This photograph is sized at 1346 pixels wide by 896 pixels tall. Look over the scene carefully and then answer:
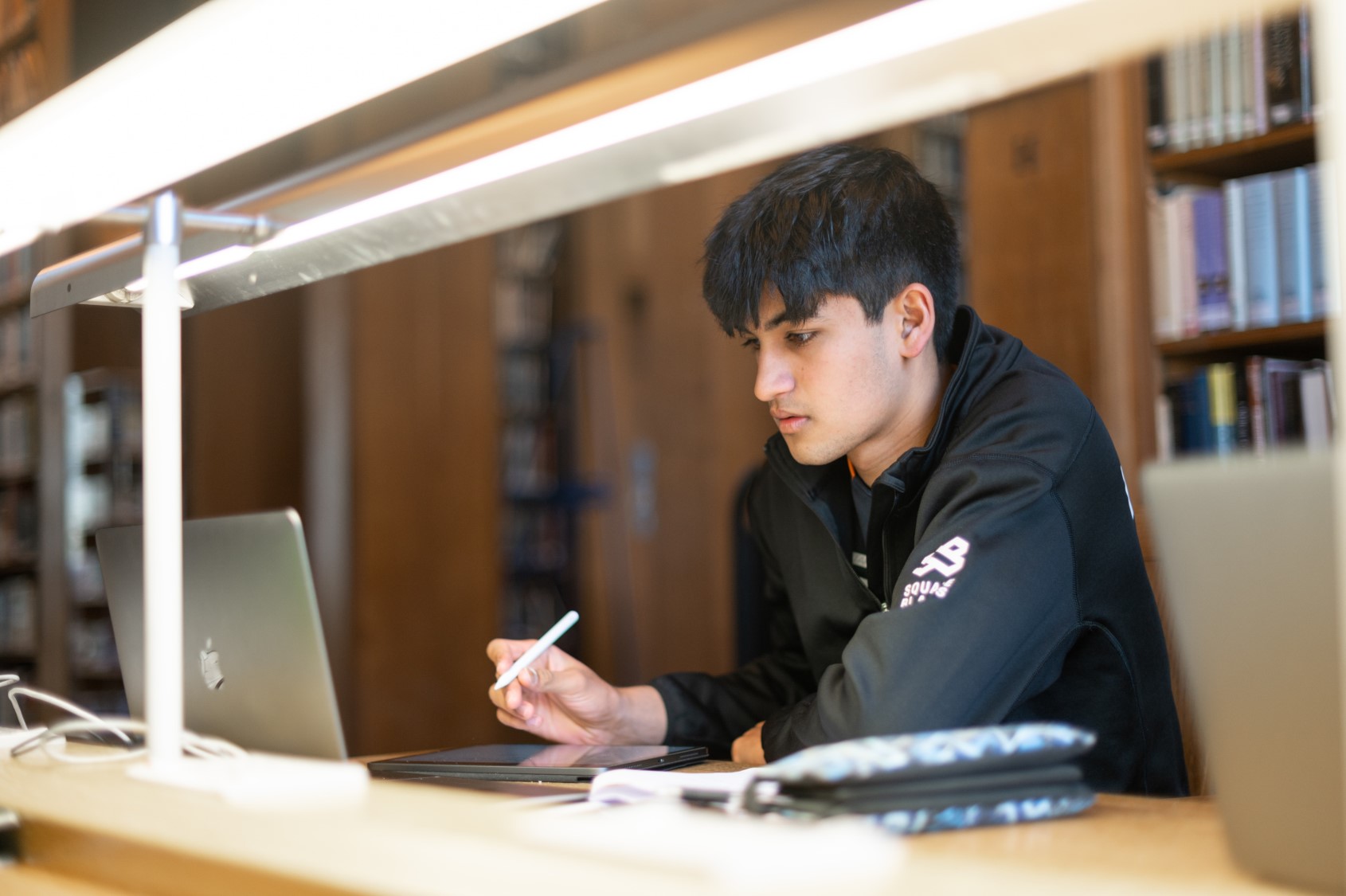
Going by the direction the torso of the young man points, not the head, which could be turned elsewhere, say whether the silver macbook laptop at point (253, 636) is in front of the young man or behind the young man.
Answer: in front

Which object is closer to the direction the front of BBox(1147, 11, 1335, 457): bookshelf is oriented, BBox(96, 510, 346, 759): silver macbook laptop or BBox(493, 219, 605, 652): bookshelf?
the silver macbook laptop

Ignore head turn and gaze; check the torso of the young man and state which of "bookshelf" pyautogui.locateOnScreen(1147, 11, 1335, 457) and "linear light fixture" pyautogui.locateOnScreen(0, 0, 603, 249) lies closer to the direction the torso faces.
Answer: the linear light fixture

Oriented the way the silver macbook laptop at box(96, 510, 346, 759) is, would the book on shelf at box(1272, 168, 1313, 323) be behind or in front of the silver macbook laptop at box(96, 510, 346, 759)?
in front

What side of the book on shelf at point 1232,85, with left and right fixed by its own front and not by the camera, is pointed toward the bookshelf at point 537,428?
right

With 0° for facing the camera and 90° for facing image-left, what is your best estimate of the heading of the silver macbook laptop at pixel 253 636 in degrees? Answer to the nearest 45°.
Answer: approximately 225°

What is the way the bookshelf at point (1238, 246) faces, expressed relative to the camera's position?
facing the viewer and to the left of the viewer

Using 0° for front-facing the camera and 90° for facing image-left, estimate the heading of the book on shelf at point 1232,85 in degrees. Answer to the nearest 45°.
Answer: approximately 45°

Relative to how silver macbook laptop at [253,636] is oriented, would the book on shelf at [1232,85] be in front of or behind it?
in front

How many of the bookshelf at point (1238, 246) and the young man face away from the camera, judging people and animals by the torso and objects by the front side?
0

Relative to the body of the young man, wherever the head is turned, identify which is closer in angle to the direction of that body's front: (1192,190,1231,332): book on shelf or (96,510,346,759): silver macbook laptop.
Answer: the silver macbook laptop
